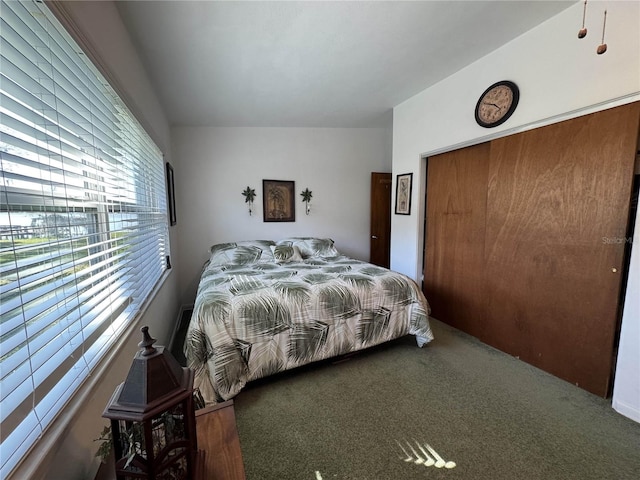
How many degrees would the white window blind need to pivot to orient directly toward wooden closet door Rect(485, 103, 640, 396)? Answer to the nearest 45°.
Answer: approximately 45° to its left

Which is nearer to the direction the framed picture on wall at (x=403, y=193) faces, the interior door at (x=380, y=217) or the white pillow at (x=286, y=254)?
the white pillow

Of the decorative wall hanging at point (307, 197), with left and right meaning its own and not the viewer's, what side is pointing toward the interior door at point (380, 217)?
left

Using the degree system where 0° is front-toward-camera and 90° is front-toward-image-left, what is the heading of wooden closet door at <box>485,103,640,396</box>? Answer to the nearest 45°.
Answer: approximately 45°

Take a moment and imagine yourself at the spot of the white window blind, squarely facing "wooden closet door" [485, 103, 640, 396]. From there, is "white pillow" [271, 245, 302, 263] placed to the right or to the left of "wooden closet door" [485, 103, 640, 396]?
left

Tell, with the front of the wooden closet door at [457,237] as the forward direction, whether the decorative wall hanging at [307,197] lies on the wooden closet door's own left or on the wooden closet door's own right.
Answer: on the wooden closet door's own right

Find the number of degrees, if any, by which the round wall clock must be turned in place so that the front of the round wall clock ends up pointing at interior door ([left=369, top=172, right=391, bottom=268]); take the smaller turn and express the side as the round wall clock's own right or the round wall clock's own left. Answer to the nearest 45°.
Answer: approximately 90° to the round wall clock's own right

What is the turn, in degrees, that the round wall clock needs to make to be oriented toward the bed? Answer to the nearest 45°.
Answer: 0° — it already faces it

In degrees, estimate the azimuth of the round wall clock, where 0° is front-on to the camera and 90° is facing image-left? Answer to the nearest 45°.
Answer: approximately 45°

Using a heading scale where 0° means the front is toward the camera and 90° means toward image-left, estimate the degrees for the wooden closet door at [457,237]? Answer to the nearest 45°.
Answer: approximately 45°

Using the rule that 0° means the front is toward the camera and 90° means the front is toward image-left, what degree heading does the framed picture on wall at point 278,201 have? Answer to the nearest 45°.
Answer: approximately 0°

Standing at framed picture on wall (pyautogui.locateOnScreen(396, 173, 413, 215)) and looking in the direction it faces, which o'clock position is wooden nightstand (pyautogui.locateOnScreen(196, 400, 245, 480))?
The wooden nightstand is roughly at 11 o'clock from the framed picture on wall.

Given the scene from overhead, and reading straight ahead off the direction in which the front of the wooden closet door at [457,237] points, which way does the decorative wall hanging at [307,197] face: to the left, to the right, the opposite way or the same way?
to the left
